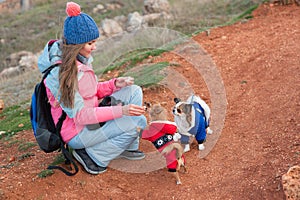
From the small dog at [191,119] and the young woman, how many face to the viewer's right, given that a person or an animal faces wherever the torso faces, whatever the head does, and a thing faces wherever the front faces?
1

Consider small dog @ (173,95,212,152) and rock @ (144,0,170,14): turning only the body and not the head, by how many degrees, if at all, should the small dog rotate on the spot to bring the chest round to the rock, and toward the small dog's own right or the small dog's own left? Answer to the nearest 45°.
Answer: approximately 135° to the small dog's own right

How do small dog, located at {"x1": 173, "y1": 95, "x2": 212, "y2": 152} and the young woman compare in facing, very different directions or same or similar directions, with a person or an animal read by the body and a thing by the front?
very different directions

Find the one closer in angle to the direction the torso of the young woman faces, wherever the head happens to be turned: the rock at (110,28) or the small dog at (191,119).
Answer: the small dog

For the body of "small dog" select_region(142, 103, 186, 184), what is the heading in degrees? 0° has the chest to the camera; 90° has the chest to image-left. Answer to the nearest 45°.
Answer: approximately 135°

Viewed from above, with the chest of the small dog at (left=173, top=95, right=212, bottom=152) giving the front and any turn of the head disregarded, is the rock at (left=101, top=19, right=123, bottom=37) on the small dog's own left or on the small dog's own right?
on the small dog's own right

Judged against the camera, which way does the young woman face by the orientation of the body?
to the viewer's right

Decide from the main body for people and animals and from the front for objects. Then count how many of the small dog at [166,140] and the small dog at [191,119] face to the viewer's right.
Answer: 0

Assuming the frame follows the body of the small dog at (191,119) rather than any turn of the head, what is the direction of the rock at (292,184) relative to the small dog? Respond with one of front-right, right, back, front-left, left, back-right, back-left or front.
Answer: left

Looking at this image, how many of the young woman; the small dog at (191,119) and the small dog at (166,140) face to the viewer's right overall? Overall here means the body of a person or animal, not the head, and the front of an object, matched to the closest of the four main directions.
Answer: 1

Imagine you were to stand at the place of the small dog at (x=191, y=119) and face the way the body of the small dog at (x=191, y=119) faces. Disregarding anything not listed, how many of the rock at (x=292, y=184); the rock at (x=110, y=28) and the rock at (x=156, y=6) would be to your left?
1

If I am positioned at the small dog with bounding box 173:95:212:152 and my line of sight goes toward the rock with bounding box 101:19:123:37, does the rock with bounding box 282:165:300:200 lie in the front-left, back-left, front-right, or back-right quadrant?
back-right

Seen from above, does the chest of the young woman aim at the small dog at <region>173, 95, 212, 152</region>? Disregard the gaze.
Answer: yes

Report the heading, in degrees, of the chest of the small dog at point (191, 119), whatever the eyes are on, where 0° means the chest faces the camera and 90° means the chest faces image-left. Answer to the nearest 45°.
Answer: approximately 45°

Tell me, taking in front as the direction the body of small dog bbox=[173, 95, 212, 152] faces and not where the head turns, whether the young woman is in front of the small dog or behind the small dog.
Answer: in front

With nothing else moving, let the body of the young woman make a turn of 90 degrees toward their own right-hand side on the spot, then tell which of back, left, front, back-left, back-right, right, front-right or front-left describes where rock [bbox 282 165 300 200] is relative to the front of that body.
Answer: front-left

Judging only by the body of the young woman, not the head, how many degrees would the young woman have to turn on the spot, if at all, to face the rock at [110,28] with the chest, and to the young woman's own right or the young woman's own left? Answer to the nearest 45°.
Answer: approximately 90° to the young woman's own left
